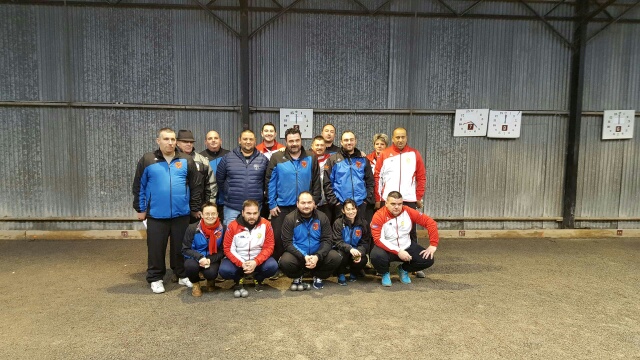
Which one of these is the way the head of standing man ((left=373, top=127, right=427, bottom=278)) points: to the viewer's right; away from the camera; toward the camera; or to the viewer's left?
toward the camera

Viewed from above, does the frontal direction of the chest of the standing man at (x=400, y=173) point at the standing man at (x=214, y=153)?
no

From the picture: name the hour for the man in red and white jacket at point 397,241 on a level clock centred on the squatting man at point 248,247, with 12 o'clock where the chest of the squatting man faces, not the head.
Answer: The man in red and white jacket is roughly at 9 o'clock from the squatting man.

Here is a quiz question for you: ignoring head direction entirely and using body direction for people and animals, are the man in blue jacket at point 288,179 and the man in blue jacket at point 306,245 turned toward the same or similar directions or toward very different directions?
same or similar directions

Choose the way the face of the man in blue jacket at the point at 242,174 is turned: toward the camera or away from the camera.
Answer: toward the camera

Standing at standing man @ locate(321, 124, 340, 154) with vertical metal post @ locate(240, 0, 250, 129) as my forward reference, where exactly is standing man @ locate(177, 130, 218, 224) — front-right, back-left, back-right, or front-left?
front-left

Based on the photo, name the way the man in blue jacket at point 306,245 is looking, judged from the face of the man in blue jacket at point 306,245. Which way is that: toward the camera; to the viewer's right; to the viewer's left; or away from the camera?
toward the camera

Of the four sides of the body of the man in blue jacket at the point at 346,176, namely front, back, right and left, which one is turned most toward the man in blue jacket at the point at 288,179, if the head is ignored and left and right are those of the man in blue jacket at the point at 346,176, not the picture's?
right

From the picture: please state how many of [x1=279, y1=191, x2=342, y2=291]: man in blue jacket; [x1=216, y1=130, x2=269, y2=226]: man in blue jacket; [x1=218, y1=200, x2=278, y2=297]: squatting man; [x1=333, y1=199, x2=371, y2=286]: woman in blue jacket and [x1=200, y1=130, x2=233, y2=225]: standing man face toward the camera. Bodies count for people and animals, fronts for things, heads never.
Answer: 5

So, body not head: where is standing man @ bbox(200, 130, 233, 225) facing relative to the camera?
toward the camera

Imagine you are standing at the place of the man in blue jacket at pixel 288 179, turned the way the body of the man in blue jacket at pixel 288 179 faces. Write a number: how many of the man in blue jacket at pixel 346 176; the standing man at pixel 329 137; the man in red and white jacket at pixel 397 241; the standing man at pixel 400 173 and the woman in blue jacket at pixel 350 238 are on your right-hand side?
0

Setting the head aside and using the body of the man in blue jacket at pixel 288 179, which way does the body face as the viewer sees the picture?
toward the camera
